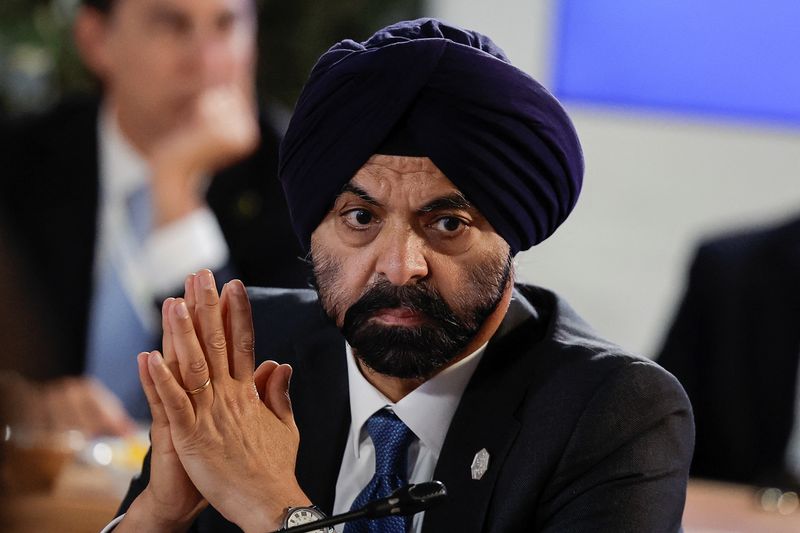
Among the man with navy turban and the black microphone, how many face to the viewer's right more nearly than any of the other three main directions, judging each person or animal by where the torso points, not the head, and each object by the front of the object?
1

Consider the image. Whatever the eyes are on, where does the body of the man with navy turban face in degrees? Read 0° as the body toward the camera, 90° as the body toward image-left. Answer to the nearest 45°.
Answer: approximately 45°

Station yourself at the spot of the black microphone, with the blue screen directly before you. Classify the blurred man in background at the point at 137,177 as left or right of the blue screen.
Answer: left

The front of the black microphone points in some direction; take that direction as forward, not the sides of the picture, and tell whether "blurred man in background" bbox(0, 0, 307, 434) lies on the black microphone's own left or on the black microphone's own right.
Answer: on the black microphone's own left

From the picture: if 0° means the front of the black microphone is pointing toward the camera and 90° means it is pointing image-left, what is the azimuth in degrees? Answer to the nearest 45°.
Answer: approximately 270°

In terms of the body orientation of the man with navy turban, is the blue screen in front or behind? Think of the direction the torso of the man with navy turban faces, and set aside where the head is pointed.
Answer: behind

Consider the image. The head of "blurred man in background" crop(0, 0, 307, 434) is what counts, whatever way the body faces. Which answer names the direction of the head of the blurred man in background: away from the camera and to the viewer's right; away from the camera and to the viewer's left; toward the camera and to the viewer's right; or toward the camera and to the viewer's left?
toward the camera and to the viewer's right

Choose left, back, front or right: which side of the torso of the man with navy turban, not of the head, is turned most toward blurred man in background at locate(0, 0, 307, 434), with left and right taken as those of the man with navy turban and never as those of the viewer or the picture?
right

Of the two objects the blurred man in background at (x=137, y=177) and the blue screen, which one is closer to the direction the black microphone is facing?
the blue screen
